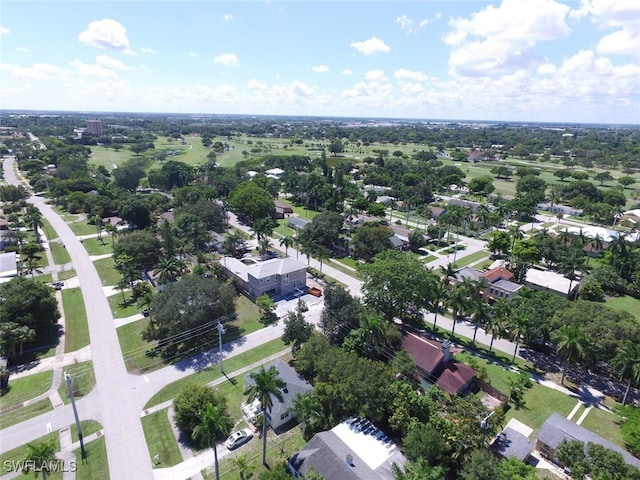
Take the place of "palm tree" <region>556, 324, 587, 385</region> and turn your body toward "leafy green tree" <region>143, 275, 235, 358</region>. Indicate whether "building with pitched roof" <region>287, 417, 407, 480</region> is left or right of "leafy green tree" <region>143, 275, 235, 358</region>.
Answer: left

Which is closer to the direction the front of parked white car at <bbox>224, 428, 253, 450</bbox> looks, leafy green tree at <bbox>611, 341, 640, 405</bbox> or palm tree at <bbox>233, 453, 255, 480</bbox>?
the leafy green tree

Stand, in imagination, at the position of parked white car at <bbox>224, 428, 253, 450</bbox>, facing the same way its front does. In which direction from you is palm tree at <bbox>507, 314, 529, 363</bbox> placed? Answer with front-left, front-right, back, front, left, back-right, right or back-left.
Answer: front-right

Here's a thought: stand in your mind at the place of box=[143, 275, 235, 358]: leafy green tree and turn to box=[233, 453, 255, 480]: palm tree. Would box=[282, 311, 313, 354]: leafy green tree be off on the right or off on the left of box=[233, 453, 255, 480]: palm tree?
left

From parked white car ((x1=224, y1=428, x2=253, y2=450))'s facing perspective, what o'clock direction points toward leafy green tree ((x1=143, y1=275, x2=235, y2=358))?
The leafy green tree is roughly at 10 o'clock from the parked white car.

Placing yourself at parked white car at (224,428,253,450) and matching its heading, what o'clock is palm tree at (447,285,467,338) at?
The palm tree is roughly at 1 o'clock from the parked white car.

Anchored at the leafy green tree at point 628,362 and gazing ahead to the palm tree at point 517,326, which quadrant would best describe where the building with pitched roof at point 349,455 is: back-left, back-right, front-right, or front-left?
front-left

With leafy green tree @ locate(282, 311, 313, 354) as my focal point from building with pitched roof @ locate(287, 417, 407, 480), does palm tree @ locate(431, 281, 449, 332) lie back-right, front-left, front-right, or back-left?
front-right

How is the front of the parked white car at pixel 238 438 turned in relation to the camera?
facing away from the viewer and to the right of the viewer

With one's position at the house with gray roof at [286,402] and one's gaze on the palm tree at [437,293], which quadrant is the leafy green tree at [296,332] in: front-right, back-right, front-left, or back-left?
front-left

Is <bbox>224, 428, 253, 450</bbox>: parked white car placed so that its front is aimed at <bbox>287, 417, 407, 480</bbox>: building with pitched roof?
no

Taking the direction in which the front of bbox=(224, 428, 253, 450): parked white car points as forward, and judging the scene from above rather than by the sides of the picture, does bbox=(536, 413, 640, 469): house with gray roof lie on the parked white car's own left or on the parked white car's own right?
on the parked white car's own right

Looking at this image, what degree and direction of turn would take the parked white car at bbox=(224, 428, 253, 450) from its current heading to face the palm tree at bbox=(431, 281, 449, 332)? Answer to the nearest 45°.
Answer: approximately 45° to its right

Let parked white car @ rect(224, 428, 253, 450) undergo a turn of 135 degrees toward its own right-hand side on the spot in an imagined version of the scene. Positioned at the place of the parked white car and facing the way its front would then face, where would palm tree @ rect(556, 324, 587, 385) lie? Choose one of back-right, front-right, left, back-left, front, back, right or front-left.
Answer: left

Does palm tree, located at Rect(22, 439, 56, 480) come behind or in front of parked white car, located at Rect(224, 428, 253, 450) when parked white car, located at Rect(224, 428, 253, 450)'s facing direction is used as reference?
behind

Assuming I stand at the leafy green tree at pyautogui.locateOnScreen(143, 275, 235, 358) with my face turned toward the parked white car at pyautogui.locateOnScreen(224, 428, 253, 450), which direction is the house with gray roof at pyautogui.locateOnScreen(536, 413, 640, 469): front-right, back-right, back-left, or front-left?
front-left
